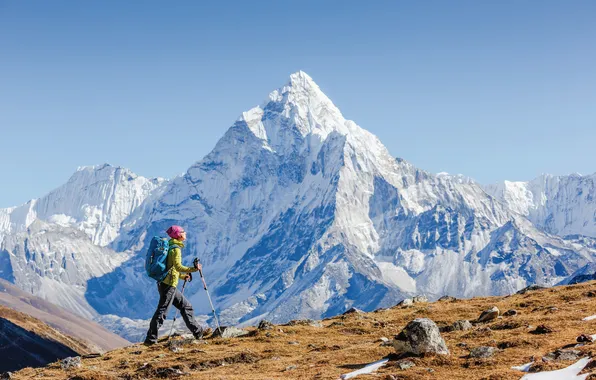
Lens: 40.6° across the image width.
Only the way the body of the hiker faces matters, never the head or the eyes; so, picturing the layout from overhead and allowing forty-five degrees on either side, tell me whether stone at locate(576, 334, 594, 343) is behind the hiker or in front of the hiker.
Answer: in front

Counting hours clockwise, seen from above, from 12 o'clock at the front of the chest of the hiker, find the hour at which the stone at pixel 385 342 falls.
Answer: The stone is roughly at 1 o'clock from the hiker.

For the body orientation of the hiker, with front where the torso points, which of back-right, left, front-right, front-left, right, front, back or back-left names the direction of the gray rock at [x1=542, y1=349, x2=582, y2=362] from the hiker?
front-right

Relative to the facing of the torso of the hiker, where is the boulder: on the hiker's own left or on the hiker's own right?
on the hiker's own right

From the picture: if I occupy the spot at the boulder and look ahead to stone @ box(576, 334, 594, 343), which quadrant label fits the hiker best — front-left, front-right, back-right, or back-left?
back-left

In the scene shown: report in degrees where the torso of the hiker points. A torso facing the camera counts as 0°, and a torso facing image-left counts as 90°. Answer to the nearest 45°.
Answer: approximately 270°

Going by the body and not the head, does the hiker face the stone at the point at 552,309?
yes

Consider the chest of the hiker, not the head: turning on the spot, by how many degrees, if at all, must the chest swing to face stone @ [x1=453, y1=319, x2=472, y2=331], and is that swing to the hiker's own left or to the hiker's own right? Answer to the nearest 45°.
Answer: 0° — they already face it

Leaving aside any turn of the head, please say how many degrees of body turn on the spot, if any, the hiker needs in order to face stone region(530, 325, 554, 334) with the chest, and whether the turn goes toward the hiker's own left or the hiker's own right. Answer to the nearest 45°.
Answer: approximately 45° to the hiker's own right

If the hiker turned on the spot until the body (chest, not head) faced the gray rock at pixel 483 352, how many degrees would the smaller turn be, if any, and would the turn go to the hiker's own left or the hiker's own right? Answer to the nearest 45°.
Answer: approximately 45° to the hiker's own right

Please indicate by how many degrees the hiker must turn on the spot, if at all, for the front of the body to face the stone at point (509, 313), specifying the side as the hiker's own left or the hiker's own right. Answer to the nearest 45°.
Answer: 0° — they already face it

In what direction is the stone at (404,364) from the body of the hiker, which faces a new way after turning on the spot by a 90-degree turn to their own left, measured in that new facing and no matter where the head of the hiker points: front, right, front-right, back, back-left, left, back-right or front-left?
back-right
